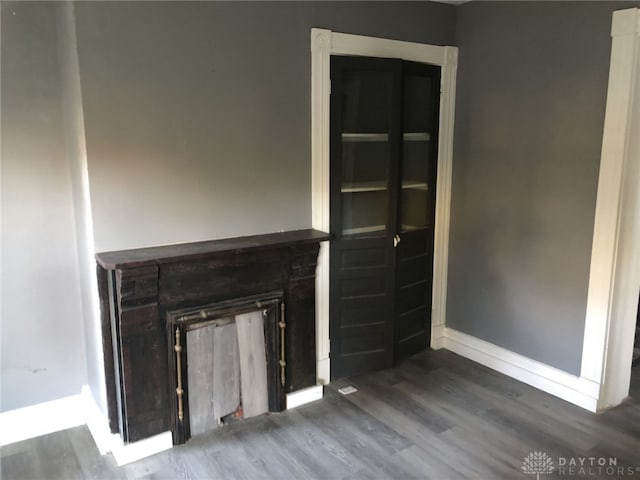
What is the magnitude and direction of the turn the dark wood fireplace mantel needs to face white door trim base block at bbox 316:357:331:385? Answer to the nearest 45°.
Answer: approximately 90° to its left

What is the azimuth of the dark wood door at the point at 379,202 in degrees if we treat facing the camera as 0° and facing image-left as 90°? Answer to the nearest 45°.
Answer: approximately 315°

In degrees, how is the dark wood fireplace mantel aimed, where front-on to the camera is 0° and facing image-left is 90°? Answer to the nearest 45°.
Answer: approximately 315°

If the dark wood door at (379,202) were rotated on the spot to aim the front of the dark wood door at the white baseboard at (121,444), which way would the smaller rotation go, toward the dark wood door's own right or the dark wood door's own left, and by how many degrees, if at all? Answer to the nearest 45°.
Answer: approximately 90° to the dark wood door's own right

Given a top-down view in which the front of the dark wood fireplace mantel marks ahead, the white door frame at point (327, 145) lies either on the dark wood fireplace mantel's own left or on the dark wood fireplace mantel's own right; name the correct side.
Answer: on the dark wood fireplace mantel's own left

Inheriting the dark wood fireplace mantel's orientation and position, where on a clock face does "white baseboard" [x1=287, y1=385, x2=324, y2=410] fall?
The white baseboard is roughly at 10 o'clock from the dark wood fireplace mantel.

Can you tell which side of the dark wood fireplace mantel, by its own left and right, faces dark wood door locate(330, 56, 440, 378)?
left

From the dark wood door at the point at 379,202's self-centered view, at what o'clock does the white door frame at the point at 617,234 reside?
The white door frame is roughly at 11 o'clock from the dark wood door.

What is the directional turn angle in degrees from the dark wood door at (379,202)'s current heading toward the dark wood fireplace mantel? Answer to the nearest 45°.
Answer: approximately 90° to its right

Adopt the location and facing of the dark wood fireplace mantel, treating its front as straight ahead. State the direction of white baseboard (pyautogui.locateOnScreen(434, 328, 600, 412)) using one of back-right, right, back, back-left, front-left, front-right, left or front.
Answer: front-left
